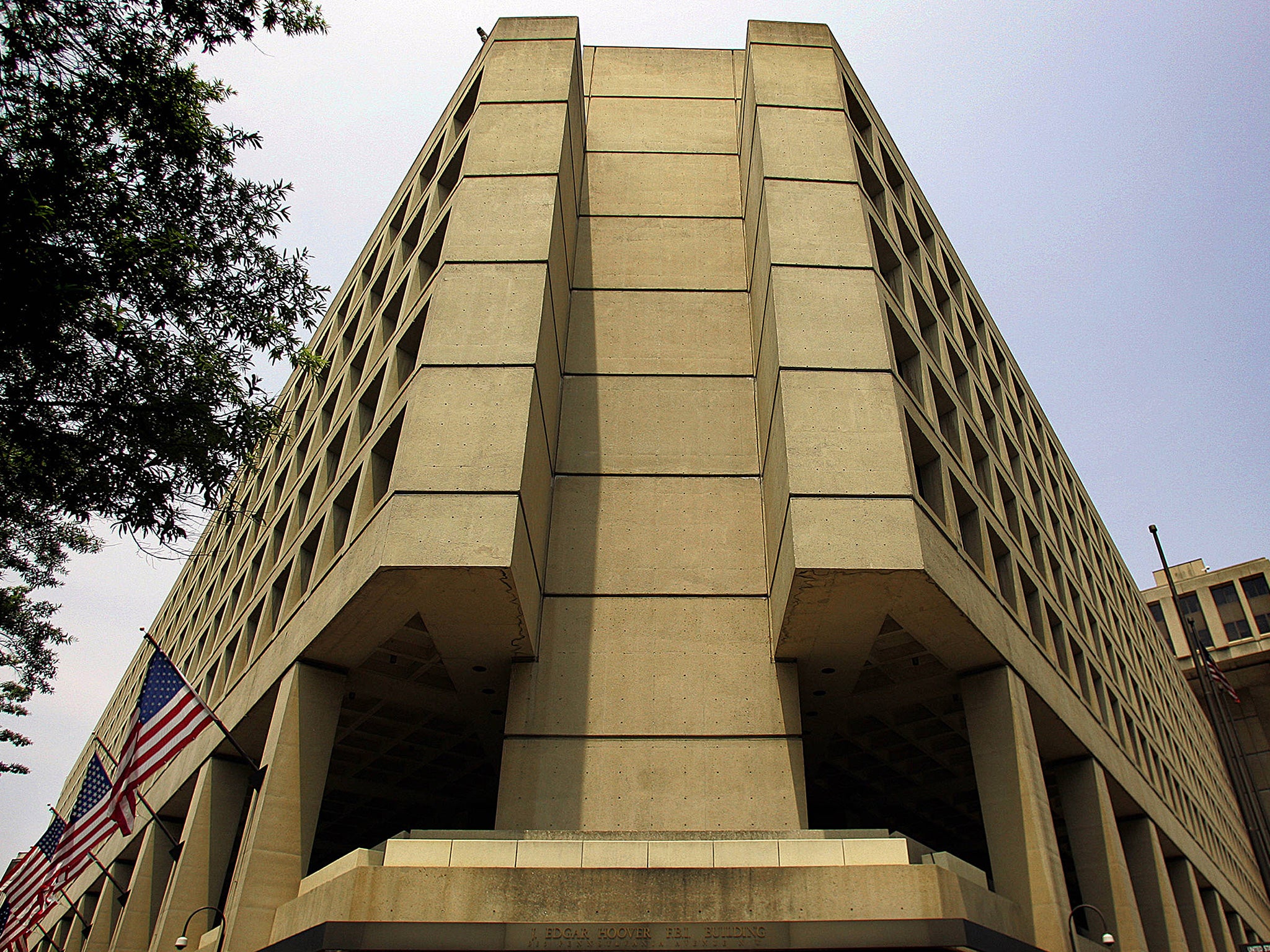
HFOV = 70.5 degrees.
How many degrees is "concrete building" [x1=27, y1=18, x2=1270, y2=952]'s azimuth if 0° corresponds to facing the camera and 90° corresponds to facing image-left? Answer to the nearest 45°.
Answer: approximately 0°

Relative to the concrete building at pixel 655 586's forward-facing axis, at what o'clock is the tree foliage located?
The tree foliage is roughly at 1 o'clock from the concrete building.

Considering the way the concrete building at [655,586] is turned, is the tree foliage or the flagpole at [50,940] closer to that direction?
the tree foliage

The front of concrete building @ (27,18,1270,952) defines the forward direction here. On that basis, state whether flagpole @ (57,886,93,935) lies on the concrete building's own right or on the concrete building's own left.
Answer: on the concrete building's own right

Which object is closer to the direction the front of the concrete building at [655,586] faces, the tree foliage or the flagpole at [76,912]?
the tree foliage
